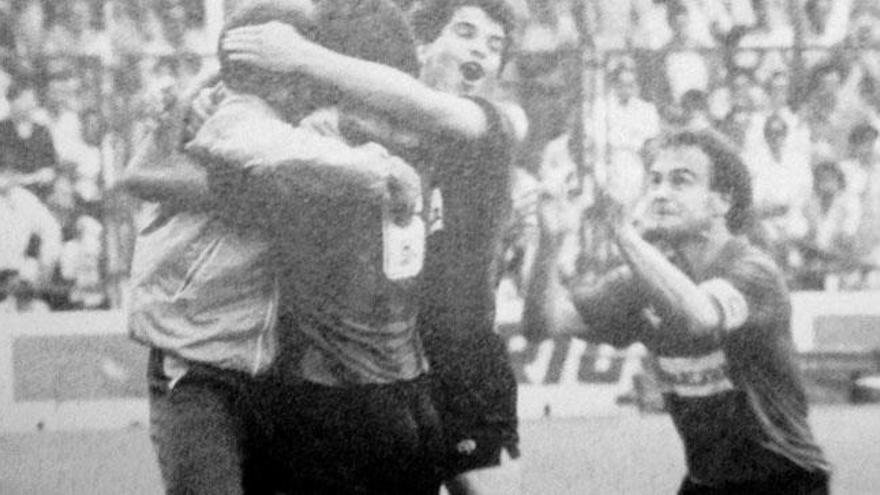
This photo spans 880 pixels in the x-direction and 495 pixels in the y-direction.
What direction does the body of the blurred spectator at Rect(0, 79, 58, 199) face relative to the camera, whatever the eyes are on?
toward the camera

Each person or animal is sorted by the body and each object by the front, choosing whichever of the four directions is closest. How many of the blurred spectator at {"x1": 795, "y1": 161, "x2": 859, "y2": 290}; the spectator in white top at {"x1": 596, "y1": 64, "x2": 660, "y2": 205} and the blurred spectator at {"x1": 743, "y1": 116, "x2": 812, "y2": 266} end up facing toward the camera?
3

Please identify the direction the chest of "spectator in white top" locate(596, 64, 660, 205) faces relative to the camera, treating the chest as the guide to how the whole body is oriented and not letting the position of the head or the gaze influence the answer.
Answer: toward the camera

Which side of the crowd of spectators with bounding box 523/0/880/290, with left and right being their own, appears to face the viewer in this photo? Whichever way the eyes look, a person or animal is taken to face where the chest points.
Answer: front

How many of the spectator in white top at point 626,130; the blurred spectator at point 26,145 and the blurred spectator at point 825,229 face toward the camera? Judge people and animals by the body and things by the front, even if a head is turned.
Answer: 3
